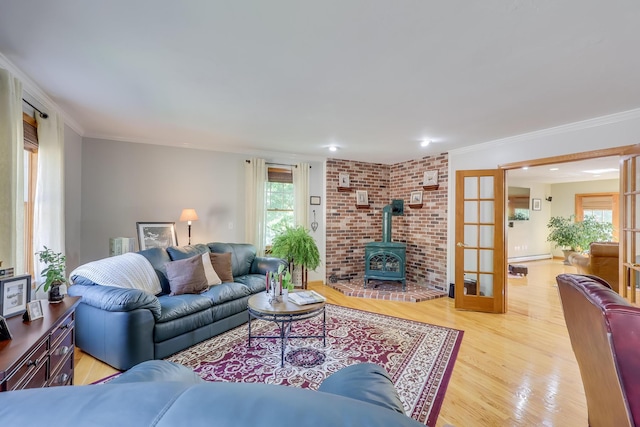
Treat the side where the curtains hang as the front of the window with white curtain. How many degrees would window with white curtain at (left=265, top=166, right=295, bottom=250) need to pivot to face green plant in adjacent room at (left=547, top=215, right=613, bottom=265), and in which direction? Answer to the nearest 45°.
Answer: approximately 90° to its left

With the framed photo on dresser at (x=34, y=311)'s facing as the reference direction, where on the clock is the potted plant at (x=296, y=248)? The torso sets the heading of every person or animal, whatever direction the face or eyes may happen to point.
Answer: The potted plant is roughly at 10 o'clock from the framed photo on dresser.

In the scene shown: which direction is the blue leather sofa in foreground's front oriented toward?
away from the camera

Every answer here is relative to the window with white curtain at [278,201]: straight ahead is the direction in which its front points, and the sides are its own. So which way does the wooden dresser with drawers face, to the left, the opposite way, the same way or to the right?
to the left

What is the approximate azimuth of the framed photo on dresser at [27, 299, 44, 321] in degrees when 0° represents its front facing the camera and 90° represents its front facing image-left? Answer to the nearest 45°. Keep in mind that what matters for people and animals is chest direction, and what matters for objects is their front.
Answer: approximately 315°

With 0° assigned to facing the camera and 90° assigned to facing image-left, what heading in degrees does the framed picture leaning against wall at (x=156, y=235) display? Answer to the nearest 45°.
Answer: approximately 0°

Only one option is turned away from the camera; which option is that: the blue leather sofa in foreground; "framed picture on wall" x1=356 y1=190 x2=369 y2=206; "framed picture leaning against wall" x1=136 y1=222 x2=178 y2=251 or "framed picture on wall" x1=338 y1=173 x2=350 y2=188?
the blue leather sofa in foreground

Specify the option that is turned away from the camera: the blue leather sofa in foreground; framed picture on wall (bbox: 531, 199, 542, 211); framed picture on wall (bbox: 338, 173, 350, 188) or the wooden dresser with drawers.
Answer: the blue leather sofa in foreground
